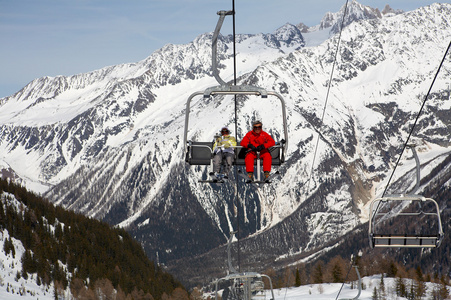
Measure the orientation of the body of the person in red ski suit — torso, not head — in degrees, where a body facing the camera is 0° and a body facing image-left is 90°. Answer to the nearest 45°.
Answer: approximately 0°

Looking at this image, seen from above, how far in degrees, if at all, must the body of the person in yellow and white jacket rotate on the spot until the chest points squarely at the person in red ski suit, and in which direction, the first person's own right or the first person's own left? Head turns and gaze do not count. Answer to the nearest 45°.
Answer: approximately 90° to the first person's own left

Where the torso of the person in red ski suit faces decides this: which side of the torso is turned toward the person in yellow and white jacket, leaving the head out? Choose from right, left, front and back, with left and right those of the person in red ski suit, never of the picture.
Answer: right

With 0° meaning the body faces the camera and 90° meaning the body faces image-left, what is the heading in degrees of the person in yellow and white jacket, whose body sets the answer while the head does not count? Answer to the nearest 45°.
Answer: approximately 0°

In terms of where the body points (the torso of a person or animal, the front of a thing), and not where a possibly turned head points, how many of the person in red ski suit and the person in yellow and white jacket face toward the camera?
2
